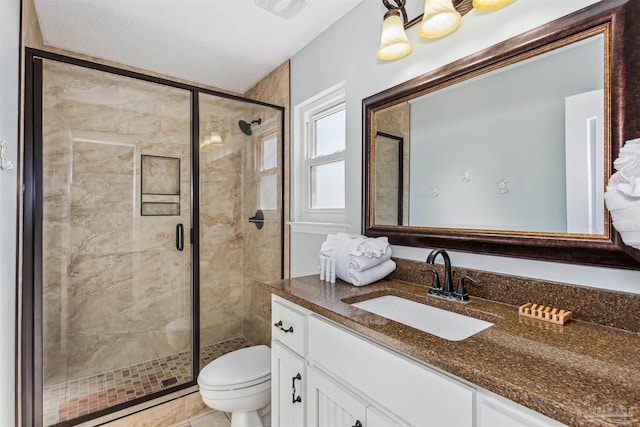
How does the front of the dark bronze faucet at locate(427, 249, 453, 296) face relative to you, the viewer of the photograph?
facing the viewer and to the left of the viewer

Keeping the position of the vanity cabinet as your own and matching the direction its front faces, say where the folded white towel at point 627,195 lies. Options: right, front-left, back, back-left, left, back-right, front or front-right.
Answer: back-left

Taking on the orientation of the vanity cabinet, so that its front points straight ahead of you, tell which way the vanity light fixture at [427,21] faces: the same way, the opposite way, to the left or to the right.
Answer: the same way

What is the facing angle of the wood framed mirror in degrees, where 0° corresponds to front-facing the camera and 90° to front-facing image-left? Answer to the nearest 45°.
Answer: approximately 45°

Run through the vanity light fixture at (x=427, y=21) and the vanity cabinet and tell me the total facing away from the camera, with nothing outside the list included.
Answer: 0

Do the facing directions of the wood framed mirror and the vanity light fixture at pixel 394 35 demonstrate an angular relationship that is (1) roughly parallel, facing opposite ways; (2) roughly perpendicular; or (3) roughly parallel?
roughly parallel

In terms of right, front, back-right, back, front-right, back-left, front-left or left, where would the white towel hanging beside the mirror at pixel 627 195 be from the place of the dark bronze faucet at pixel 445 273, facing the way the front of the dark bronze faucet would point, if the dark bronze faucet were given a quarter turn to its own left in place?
front

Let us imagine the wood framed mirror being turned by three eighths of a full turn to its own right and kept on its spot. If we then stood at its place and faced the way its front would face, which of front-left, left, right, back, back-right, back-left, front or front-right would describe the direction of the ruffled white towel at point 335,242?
left

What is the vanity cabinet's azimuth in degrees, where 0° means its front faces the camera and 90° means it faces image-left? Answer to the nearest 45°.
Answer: approximately 45°
